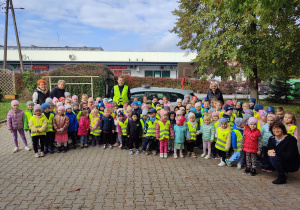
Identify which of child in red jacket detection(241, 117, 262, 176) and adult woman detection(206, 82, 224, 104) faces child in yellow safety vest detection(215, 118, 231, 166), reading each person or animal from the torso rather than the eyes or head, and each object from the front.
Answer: the adult woman

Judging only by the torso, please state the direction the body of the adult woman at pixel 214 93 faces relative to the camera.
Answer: toward the camera

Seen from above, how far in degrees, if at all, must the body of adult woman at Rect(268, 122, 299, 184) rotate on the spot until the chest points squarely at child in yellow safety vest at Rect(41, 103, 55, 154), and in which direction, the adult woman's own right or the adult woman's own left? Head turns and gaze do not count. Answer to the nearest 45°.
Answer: approximately 45° to the adult woman's own right

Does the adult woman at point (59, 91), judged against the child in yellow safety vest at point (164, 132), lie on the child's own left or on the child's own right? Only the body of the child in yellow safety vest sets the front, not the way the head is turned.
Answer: on the child's own right

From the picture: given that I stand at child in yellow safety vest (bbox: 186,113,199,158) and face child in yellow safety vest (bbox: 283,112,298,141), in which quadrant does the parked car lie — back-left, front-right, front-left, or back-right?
back-left

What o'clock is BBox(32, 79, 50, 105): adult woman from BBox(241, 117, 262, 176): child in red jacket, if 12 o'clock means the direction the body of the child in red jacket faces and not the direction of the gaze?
The adult woman is roughly at 3 o'clock from the child in red jacket.

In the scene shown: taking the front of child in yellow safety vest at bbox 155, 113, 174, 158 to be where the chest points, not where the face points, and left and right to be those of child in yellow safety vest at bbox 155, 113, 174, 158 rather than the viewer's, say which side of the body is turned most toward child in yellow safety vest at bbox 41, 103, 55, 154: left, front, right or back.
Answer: right

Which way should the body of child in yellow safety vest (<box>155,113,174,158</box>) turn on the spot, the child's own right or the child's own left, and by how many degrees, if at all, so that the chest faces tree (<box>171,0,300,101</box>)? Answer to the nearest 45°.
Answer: approximately 135° to the child's own left

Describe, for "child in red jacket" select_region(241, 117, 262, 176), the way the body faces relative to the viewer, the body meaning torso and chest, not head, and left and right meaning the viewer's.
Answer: facing the viewer

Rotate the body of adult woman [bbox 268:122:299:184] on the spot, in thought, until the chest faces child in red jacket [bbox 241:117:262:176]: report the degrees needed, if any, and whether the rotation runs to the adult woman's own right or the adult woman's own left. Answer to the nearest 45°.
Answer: approximately 45° to the adult woman's own right

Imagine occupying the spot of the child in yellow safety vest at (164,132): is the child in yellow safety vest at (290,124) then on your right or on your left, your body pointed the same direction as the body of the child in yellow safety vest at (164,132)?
on your left
